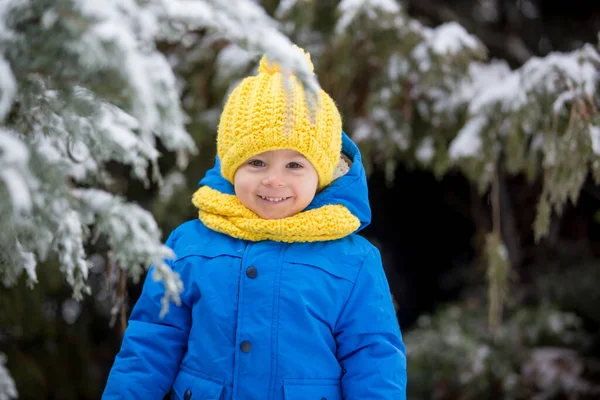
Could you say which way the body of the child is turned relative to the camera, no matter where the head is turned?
toward the camera
